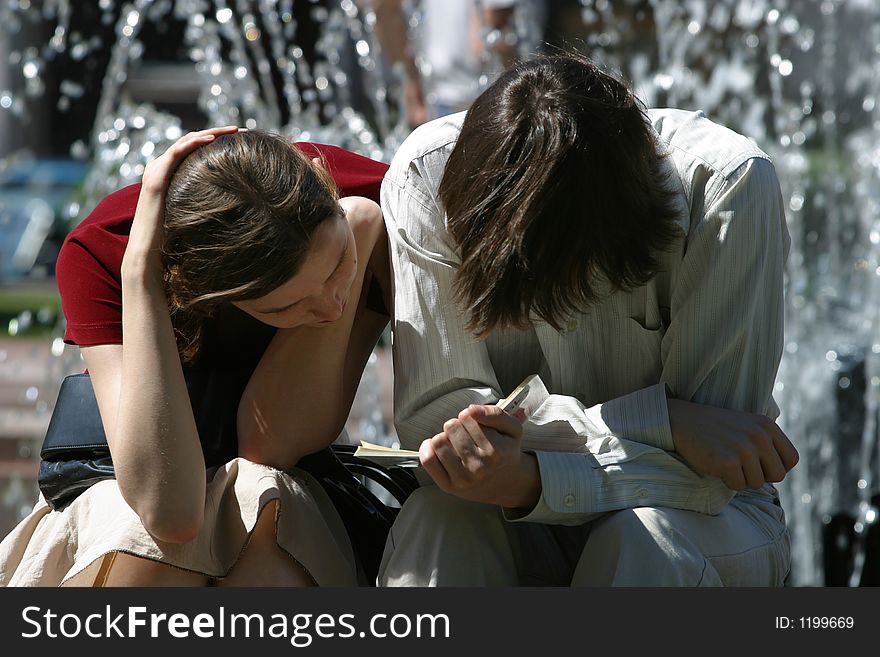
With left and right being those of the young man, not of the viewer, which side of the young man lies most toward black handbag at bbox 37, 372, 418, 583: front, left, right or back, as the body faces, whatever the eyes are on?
right

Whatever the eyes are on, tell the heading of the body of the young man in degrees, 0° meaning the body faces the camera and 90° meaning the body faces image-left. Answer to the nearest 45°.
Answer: approximately 0°

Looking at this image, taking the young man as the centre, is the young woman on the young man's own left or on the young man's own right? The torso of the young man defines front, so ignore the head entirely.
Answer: on the young man's own right

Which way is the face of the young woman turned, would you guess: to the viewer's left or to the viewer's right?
to the viewer's right

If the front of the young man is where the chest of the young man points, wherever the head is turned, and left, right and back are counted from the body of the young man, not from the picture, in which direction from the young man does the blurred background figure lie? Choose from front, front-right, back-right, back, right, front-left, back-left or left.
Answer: back
